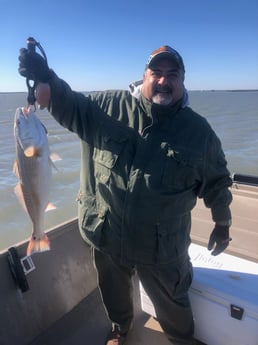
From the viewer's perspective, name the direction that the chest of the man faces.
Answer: toward the camera

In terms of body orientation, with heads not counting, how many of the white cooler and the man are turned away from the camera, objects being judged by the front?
0

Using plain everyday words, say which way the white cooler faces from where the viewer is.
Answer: facing the viewer and to the left of the viewer
